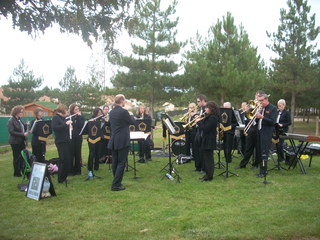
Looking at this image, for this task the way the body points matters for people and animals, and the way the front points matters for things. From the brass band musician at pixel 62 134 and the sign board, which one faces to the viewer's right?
the brass band musician

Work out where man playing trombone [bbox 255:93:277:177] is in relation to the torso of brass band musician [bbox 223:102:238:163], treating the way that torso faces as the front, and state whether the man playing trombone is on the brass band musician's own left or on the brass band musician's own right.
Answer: on the brass band musician's own left

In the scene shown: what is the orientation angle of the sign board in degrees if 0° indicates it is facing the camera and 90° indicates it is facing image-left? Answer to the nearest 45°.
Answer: approximately 45°

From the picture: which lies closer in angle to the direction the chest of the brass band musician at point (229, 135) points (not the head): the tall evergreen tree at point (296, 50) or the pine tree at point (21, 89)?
the pine tree

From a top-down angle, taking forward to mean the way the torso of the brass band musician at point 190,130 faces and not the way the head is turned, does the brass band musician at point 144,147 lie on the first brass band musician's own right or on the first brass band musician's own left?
on the first brass band musician's own right

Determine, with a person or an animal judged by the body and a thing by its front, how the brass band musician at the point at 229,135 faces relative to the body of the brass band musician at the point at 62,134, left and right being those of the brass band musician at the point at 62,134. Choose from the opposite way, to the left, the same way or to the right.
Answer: the opposite way

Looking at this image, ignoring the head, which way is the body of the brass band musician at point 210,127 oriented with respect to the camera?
to the viewer's left

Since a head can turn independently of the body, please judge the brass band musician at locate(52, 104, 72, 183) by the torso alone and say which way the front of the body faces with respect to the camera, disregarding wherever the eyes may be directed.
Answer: to the viewer's right

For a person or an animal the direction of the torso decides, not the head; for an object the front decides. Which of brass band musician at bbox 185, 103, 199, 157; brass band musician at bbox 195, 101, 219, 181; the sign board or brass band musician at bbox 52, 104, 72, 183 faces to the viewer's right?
brass band musician at bbox 52, 104, 72, 183
